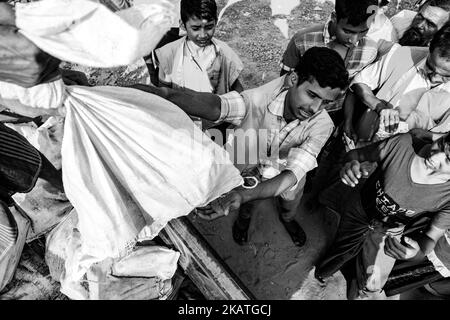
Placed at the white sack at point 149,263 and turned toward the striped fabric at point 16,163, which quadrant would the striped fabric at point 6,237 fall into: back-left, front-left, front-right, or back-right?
front-left

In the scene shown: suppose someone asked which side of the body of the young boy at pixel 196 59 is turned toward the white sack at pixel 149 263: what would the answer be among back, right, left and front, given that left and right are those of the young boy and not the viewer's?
front

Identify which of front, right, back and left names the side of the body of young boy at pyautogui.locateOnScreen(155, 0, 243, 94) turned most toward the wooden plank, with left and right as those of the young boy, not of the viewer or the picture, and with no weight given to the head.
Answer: front

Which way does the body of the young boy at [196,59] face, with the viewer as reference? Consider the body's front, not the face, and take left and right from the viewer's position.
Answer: facing the viewer

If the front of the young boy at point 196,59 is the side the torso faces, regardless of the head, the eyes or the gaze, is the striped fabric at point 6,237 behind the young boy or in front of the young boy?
in front

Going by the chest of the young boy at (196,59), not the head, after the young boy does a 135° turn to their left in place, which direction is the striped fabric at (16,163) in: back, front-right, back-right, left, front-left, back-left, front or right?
back

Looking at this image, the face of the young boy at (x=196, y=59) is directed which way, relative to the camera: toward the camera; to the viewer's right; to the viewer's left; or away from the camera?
toward the camera
